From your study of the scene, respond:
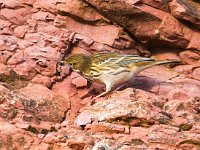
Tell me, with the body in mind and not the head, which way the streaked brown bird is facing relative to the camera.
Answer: to the viewer's left

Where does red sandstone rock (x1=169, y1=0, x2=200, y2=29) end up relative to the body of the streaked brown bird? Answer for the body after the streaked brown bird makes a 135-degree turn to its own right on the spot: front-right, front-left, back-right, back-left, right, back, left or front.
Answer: front

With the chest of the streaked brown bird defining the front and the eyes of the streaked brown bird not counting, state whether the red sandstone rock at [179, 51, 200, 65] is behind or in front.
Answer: behind

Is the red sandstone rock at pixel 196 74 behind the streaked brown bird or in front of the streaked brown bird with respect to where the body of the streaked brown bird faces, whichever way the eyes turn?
behind

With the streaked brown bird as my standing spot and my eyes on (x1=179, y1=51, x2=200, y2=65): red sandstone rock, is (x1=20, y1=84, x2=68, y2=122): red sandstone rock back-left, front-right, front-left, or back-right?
back-right
